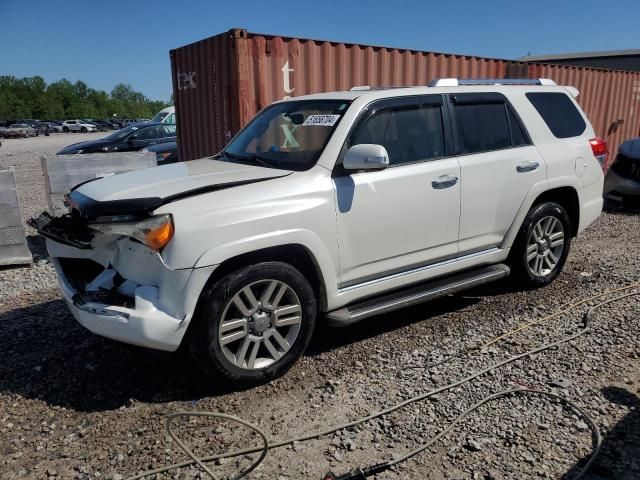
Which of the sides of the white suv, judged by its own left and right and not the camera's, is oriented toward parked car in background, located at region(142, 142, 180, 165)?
right

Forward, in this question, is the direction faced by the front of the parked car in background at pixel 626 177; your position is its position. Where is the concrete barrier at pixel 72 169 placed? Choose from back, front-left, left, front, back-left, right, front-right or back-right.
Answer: front

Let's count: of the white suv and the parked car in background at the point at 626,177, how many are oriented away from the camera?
0

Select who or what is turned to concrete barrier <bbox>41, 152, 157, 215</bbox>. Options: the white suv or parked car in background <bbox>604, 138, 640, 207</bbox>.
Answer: the parked car in background

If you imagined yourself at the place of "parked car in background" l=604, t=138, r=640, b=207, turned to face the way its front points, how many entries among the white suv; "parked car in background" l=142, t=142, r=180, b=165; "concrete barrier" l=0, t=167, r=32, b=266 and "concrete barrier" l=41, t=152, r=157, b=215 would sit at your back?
0

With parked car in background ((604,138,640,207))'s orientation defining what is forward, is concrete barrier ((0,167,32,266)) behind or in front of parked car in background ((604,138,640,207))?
in front

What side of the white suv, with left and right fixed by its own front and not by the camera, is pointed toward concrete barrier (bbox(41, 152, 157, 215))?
right

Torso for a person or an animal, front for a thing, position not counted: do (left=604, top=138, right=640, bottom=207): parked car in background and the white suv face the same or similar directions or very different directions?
same or similar directions

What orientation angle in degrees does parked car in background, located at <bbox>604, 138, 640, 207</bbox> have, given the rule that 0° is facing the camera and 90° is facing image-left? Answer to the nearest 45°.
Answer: approximately 45°

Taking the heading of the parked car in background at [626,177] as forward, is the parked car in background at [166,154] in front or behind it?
in front

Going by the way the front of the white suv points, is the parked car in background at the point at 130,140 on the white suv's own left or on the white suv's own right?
on the white suv's own right

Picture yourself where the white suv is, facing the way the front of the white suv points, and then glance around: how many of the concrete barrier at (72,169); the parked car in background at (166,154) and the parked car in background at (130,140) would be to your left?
0

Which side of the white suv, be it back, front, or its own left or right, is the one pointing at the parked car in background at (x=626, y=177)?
back

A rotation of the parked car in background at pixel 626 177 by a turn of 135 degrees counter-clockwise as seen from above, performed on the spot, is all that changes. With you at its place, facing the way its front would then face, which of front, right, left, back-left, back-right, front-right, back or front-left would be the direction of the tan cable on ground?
right

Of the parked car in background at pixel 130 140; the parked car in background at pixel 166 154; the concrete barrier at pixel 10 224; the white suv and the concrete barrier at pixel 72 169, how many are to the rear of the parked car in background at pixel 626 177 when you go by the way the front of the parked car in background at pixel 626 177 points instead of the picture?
0
